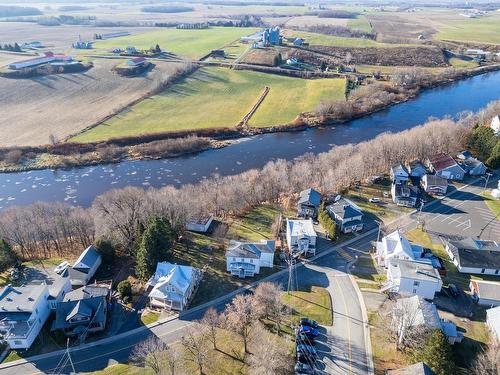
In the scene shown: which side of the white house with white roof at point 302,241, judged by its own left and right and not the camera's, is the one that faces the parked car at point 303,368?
front

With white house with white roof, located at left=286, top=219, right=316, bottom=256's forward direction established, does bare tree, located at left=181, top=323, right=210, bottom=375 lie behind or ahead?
ahead

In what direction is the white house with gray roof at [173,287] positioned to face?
toward the camera

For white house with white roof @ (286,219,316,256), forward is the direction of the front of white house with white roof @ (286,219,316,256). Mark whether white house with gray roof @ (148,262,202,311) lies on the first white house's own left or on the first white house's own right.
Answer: on the first white house's own right

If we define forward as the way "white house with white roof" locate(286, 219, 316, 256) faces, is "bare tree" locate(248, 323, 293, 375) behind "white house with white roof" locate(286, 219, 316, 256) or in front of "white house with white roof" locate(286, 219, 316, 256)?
in front

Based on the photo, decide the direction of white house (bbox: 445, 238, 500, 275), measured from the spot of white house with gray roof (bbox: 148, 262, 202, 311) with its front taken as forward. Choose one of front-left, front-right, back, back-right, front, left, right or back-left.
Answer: left

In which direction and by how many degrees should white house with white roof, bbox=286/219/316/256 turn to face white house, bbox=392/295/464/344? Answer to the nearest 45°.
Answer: approximately 45° to its left

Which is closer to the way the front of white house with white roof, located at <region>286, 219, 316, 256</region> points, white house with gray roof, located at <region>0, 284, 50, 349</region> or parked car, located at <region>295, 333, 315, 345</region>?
the parked car

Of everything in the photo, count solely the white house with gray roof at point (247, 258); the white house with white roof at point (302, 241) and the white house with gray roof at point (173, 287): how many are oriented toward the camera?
3

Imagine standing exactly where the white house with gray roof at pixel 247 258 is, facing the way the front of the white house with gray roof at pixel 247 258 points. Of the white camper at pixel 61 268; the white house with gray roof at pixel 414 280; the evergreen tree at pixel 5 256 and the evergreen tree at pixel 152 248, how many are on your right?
3

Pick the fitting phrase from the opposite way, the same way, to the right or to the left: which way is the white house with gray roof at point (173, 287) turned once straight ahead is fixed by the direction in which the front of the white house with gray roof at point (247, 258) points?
the same way

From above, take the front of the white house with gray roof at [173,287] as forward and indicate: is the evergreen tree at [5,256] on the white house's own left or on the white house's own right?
on the white house's own right

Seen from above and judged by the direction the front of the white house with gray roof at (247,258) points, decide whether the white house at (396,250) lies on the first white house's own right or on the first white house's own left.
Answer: on the first white house's own left

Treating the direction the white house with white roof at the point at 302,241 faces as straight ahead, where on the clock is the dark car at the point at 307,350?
The dark car is roughly at 12 o'clock from the white house with white roof.

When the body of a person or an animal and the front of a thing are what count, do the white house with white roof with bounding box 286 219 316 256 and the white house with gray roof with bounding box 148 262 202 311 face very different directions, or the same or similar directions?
same or similar directions

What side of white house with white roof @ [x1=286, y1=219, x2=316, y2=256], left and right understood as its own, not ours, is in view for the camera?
front

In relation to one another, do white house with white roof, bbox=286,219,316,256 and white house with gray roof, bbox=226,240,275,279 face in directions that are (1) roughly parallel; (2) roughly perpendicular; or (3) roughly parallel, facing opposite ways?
roughly parallel
